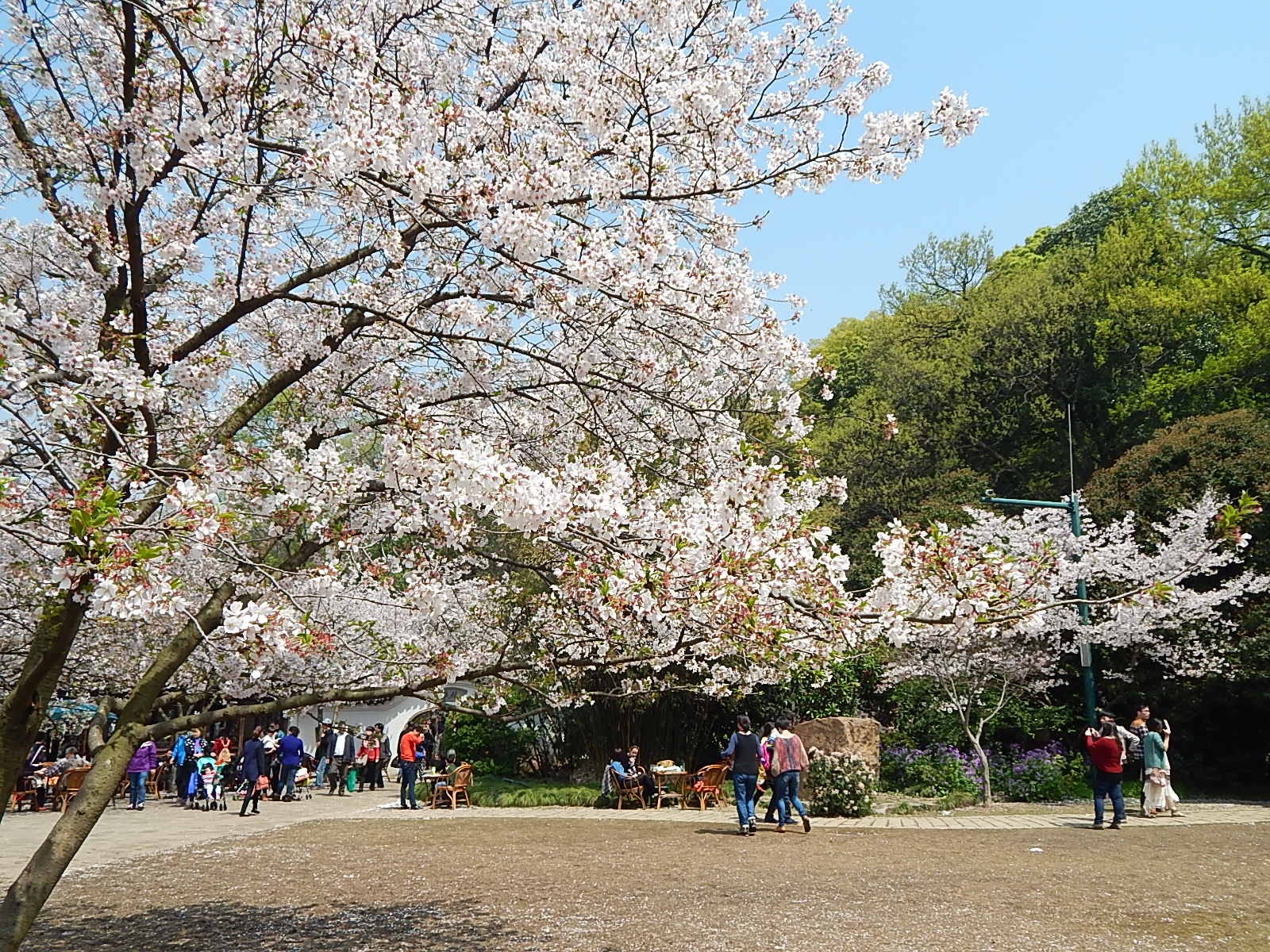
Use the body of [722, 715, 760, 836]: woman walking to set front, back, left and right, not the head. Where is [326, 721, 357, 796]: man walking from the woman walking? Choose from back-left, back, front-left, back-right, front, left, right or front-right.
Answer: front-left

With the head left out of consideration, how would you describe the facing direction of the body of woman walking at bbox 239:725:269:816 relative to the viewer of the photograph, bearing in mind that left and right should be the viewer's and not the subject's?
facing away from the viewer and to the right of the viewer

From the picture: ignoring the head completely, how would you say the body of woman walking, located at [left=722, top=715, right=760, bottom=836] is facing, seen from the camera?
away from the camera

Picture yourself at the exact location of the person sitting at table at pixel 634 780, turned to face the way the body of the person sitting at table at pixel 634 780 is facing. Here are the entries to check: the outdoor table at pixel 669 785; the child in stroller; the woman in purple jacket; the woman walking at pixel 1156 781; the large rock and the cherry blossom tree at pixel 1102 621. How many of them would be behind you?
2

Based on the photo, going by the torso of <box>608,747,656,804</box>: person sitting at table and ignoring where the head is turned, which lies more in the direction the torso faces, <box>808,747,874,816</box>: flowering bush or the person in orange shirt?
the flowering bush

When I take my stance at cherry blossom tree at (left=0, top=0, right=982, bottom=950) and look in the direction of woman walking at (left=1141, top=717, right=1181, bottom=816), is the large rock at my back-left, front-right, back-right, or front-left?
front-left

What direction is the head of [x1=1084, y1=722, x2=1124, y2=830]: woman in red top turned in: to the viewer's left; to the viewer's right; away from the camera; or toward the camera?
away from the camera

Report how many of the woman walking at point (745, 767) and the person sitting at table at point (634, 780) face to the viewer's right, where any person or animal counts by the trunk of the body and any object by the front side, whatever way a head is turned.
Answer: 1

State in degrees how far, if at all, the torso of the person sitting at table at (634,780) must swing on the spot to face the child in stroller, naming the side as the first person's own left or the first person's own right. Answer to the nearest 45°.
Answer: approximately 180°

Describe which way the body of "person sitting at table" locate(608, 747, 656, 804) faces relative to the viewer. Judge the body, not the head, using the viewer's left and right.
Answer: facing to the right of the viewer

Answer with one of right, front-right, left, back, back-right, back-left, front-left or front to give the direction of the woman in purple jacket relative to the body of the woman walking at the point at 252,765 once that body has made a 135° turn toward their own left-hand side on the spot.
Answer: front-right
